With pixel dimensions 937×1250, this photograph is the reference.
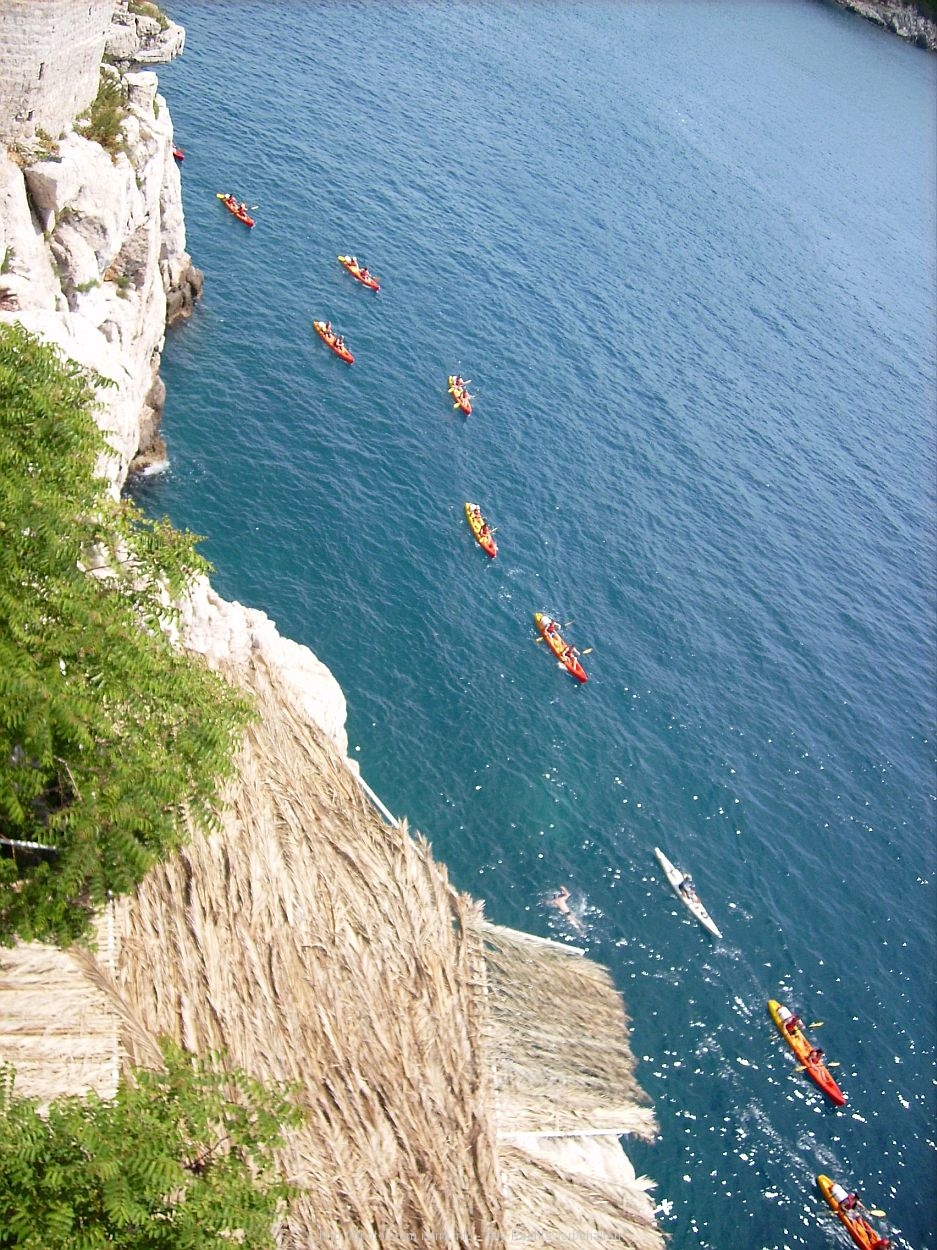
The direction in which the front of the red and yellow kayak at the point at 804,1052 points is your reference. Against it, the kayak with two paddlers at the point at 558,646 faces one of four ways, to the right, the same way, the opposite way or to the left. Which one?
the same way

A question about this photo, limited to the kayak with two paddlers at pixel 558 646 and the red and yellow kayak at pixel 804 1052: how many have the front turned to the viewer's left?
0
